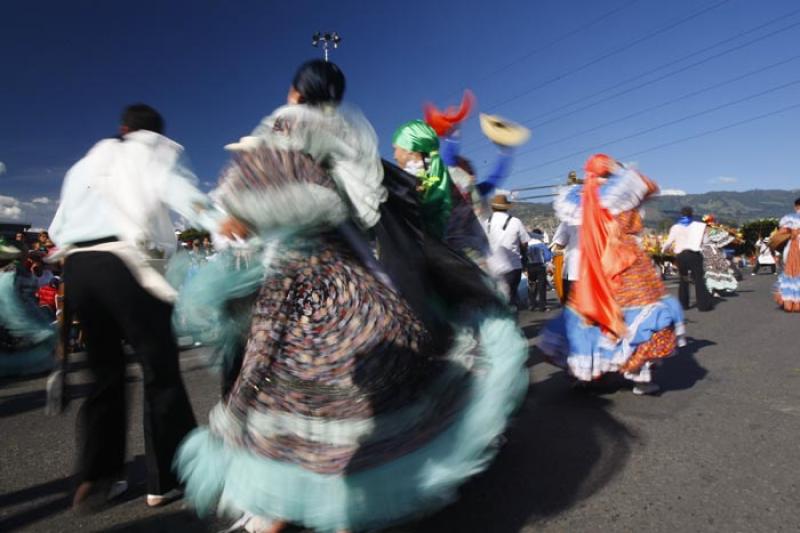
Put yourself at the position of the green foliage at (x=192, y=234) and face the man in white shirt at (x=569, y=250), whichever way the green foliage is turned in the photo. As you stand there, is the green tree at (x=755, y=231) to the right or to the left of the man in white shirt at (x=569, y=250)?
left

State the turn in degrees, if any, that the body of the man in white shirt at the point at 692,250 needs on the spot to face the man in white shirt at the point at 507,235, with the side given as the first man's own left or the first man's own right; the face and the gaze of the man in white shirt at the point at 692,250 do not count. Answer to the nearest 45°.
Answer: approximately 135° to the first man's own left

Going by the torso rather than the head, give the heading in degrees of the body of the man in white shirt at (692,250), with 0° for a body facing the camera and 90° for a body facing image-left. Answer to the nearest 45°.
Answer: approximately 180°

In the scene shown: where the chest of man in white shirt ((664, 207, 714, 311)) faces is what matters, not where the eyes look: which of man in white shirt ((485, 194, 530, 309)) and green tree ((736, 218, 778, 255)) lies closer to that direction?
the green tree

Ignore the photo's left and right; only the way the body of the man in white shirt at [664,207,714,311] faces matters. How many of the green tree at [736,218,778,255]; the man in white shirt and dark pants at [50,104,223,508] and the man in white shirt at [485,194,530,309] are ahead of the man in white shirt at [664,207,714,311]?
1

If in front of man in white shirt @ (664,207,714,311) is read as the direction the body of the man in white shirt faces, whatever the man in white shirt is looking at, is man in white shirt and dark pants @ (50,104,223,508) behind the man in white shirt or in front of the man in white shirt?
behind
